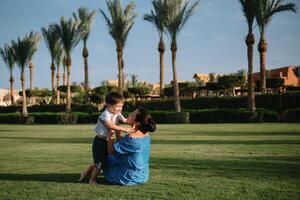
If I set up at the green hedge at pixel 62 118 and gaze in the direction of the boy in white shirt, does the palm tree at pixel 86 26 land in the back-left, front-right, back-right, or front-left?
back-left

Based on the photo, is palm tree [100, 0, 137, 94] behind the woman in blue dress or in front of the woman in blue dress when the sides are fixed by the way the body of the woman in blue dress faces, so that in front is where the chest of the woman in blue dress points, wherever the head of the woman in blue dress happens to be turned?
in front

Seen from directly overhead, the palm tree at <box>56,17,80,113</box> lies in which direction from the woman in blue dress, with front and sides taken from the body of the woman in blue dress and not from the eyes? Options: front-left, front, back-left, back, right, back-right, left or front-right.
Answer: front-right

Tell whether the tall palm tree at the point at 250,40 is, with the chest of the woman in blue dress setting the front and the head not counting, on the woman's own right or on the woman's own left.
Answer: on the woman's own right

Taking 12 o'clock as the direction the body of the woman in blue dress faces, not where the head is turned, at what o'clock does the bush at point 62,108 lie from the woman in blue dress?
The bush is roughly at 1 o'clock from the woman in blue dress.

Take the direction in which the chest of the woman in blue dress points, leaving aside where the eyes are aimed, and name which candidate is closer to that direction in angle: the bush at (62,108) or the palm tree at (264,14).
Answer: the bush

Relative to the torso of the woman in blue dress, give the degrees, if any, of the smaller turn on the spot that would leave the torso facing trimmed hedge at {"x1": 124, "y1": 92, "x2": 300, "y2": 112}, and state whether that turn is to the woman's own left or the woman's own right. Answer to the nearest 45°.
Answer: approximately 45° to the woman's own right

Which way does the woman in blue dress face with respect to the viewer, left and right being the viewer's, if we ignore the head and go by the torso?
facing away from the viewer and to the left of the viewer

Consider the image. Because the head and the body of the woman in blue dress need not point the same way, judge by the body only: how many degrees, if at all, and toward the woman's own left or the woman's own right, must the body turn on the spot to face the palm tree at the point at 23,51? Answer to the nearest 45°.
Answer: approximately 45° to the woman's own right

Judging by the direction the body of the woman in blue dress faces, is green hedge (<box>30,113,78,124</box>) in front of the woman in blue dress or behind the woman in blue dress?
in front

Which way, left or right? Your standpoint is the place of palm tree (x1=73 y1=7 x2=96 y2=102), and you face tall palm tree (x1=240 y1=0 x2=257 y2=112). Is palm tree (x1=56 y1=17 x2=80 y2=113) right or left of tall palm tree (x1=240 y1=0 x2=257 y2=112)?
right
